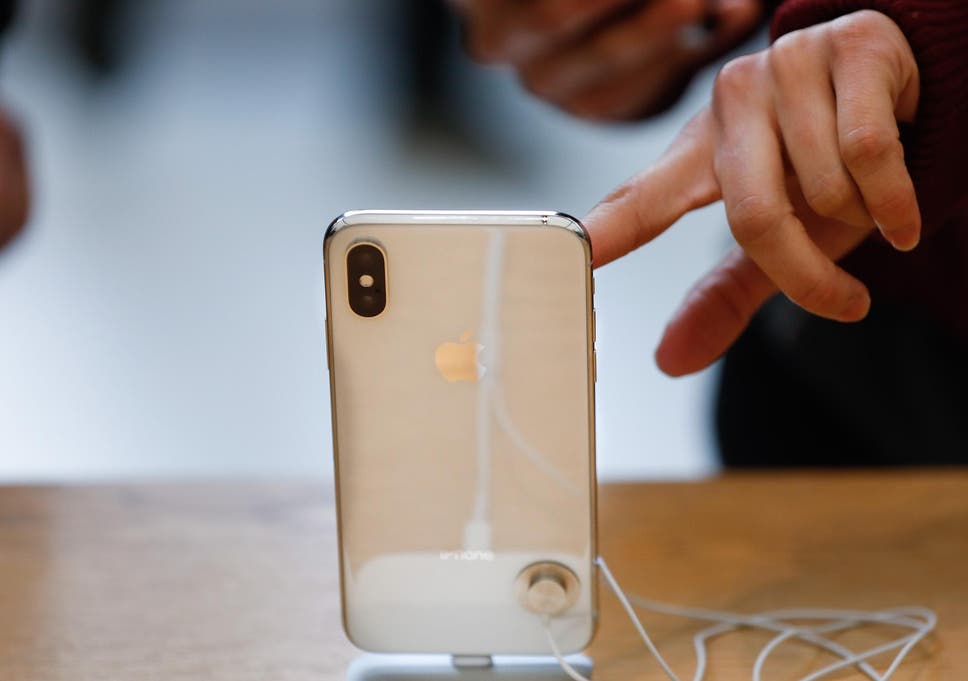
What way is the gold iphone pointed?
away from the camera
